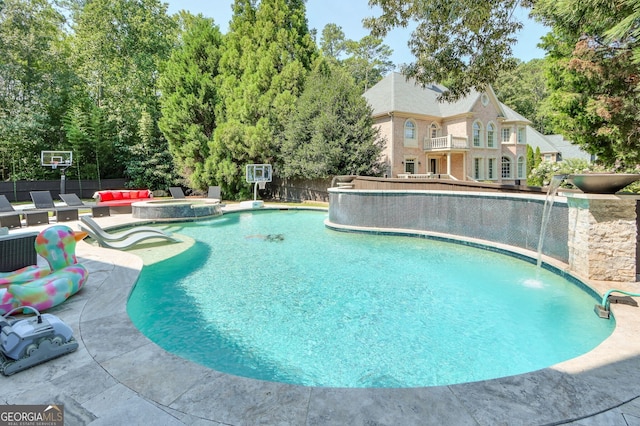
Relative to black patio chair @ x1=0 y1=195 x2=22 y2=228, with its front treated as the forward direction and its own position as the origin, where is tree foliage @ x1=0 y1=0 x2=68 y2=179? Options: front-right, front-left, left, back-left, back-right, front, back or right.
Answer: back-left

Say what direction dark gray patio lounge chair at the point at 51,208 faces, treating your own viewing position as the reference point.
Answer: facing the viewer and to the right of the viewer

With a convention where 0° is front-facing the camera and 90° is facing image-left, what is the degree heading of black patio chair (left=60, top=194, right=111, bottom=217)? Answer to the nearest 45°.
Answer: approximately 315°

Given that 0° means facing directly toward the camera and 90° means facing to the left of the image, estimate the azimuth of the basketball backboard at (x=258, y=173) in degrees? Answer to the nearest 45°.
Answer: approximately 0°

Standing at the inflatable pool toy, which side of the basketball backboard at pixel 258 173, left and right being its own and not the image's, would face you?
front

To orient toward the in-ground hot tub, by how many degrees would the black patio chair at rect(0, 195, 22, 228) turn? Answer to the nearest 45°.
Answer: approximately 45° to its left

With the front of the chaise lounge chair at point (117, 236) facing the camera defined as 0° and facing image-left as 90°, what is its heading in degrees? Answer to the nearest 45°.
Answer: approximately 270°

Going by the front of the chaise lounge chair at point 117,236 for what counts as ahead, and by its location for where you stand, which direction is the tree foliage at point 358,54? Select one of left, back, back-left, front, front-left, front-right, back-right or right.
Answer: front-left

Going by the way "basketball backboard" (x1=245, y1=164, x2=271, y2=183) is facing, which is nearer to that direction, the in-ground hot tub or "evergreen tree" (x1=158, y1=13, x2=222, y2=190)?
the in-ground hot tub

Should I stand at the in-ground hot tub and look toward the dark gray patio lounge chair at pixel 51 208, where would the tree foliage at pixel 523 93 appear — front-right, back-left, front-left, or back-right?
back-right
